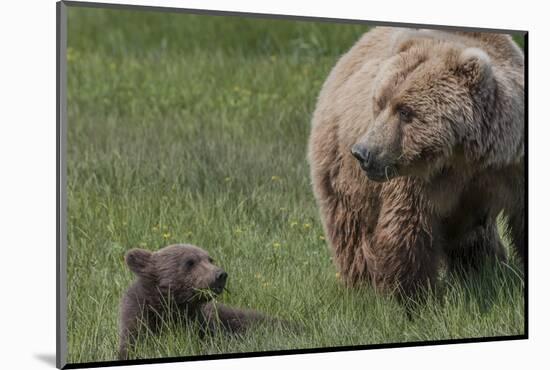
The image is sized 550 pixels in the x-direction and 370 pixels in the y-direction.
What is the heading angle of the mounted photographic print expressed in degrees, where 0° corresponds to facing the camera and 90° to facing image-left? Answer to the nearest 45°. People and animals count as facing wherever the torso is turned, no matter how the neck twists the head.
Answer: approximately 315°
